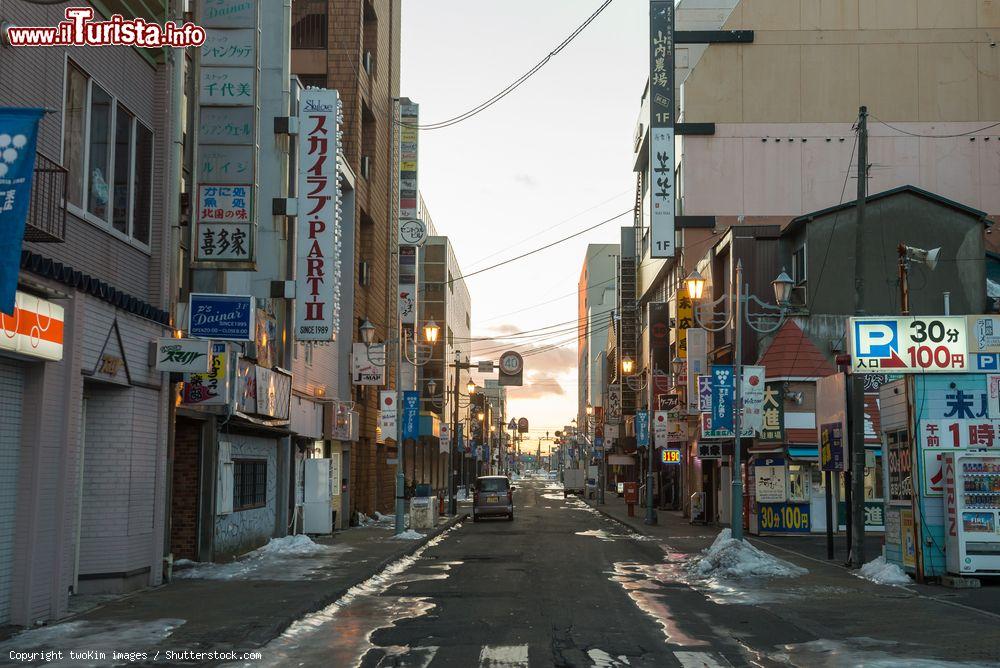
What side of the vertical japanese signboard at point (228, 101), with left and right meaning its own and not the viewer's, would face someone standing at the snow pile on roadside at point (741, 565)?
left

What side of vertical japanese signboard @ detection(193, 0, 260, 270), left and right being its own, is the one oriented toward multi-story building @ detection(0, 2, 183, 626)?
front

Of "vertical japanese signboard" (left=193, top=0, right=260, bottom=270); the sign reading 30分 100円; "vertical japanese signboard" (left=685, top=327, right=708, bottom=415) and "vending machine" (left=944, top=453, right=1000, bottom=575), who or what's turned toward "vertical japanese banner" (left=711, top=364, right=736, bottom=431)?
"vertical japanese signboard" (left=685, top=327, right=708, bottom=415)

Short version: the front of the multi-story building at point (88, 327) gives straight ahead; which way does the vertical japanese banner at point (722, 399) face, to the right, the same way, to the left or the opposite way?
to the right

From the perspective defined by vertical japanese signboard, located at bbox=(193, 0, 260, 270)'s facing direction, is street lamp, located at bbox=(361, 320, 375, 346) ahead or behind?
behind

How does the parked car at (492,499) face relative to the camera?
away from the camera

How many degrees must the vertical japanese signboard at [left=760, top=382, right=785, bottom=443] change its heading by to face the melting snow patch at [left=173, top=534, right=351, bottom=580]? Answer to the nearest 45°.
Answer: approximately 45° to its right

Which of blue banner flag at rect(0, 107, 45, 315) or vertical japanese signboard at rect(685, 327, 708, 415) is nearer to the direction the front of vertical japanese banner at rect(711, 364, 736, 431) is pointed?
the blue banner flag

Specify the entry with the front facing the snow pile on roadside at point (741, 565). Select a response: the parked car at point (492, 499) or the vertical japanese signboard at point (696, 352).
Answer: the vertical japanese signboard

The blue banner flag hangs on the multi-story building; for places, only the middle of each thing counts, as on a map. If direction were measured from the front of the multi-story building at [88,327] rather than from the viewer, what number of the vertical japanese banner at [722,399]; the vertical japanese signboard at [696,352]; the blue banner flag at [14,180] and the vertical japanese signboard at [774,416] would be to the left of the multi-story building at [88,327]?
3

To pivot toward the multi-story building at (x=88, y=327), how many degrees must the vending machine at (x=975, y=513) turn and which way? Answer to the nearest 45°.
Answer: approximately 45° to its right

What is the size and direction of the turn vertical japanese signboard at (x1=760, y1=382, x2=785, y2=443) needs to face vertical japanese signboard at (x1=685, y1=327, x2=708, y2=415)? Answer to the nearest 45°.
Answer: approximately 180°

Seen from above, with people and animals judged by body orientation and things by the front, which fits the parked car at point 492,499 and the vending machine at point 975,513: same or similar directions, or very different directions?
very different directions
